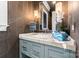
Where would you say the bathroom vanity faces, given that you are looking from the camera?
facing the viewer and to the left of the viewer

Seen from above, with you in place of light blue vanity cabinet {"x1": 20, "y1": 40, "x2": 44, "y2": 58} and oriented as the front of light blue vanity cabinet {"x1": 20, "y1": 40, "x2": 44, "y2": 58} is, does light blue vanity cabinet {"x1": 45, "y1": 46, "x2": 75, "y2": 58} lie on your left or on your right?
on your left

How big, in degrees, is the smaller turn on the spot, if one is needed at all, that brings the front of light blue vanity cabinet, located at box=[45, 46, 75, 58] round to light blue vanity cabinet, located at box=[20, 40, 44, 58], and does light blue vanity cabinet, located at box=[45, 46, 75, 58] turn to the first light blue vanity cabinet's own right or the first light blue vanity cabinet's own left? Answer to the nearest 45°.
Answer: approximately 90° to the first light blue vanity cabinet's own right
